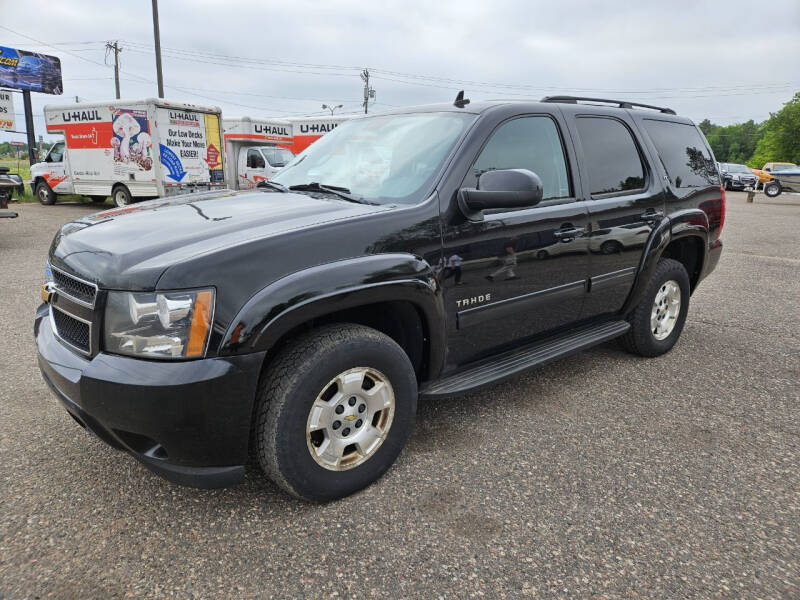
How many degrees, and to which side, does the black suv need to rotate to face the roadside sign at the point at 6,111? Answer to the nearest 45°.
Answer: approximately 90° to its right

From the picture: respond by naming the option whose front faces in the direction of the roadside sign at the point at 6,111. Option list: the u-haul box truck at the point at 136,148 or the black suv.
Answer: the u-haul box truck

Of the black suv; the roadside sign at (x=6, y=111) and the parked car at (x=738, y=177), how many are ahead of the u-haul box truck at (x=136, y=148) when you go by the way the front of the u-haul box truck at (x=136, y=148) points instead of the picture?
1

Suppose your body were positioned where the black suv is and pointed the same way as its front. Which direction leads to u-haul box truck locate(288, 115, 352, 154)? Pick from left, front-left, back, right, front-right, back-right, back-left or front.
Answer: back-right

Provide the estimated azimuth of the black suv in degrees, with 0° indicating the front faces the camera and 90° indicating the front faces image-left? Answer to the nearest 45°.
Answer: approximately 45°

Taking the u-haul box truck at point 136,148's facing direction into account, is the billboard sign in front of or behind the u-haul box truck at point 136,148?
in front

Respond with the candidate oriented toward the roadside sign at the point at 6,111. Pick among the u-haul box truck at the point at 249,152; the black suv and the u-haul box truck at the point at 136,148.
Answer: the u-haul box truck at the point at 136,148

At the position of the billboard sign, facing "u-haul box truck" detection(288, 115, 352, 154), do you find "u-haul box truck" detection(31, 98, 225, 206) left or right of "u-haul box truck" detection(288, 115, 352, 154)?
right

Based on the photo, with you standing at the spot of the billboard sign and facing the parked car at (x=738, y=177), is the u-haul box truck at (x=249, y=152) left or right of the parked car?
right

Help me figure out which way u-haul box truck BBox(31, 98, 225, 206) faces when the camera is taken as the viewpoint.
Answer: facing away from the viewer and to the left of the viewer

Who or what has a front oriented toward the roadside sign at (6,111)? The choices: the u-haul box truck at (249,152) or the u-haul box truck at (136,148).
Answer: the u-haul box truck at (136,148)

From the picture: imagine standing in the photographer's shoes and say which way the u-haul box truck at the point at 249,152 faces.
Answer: facing the viewer and to the right of the viewer
